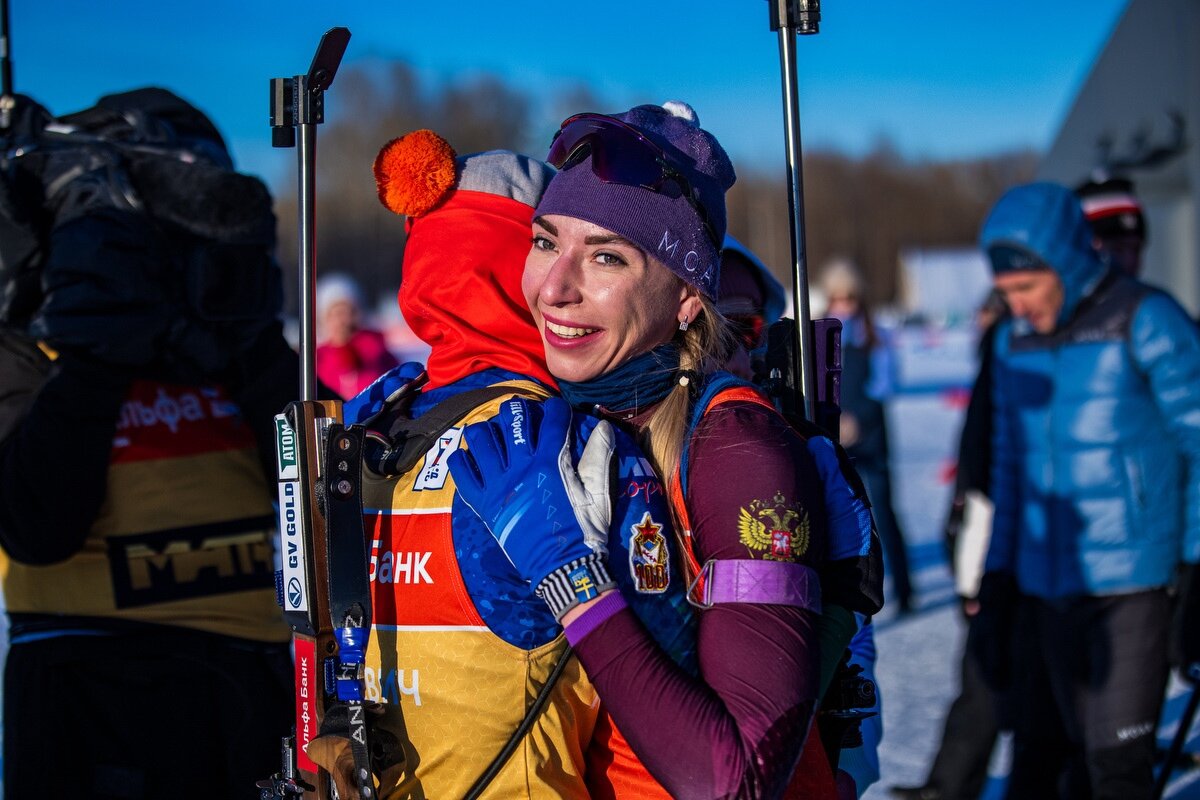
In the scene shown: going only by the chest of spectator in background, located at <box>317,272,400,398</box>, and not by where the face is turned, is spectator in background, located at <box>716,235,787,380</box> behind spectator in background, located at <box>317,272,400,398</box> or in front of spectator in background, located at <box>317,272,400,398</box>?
in front

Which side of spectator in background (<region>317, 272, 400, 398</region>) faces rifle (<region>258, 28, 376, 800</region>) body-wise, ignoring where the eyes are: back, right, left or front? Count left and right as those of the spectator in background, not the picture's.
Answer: front

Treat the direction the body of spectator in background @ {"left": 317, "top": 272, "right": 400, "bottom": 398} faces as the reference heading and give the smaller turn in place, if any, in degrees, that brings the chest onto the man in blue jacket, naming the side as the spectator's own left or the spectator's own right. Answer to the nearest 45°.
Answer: approximately 45° to the spectator's own left

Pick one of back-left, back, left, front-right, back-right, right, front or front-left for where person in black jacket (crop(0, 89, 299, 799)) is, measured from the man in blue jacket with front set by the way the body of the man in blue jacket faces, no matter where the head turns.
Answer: front

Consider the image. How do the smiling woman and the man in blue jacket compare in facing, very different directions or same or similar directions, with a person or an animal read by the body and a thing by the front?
same or similar directions

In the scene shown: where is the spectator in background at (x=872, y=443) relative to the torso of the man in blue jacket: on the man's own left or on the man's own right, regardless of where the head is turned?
on the man's own right

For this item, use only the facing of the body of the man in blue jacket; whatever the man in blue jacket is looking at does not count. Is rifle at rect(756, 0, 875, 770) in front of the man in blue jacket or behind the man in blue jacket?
in front

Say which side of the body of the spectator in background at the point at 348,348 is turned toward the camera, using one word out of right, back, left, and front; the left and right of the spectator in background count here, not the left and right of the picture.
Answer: front

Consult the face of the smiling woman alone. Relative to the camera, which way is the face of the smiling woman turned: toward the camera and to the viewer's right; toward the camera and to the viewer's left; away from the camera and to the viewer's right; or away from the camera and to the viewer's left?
toward the camera and to the viewer's left

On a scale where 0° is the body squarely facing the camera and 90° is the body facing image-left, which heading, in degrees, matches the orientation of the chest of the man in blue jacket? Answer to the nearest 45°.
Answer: approximately 45°
